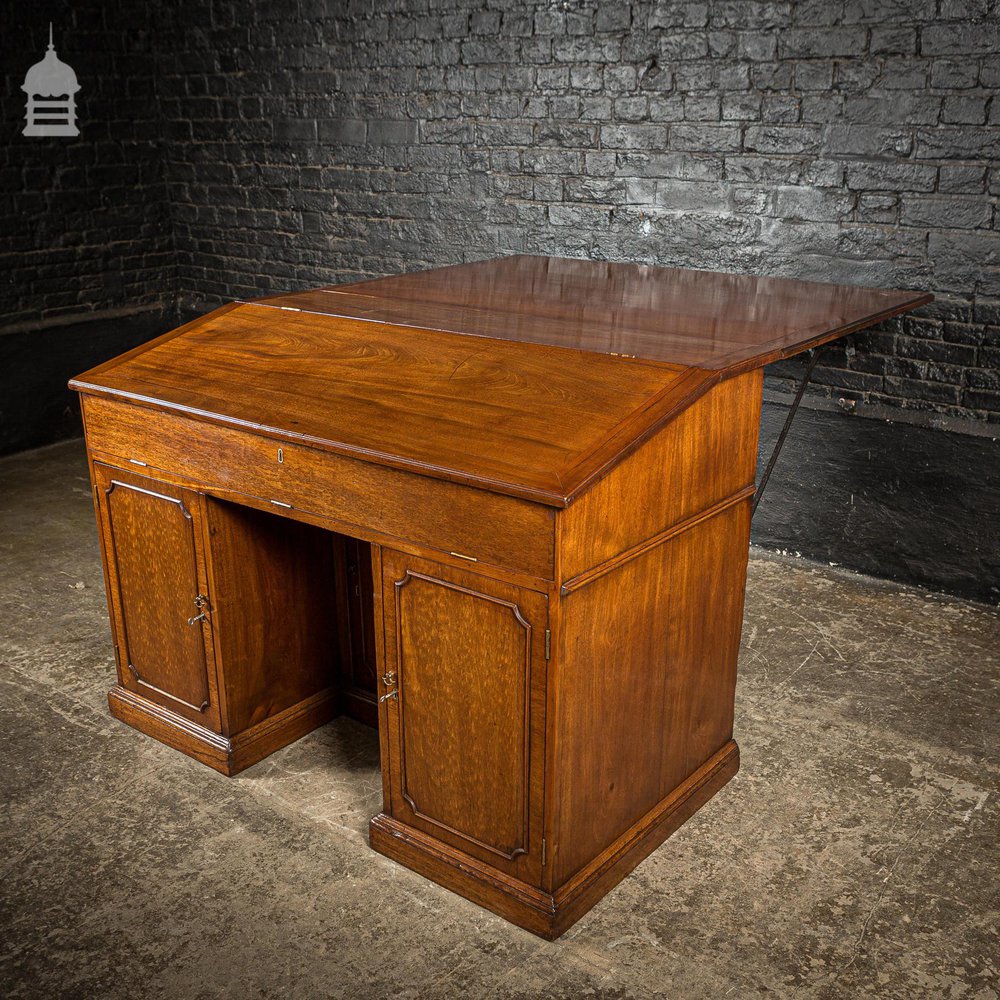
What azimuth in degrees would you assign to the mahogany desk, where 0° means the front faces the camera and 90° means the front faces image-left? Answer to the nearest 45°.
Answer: approximately 45°
